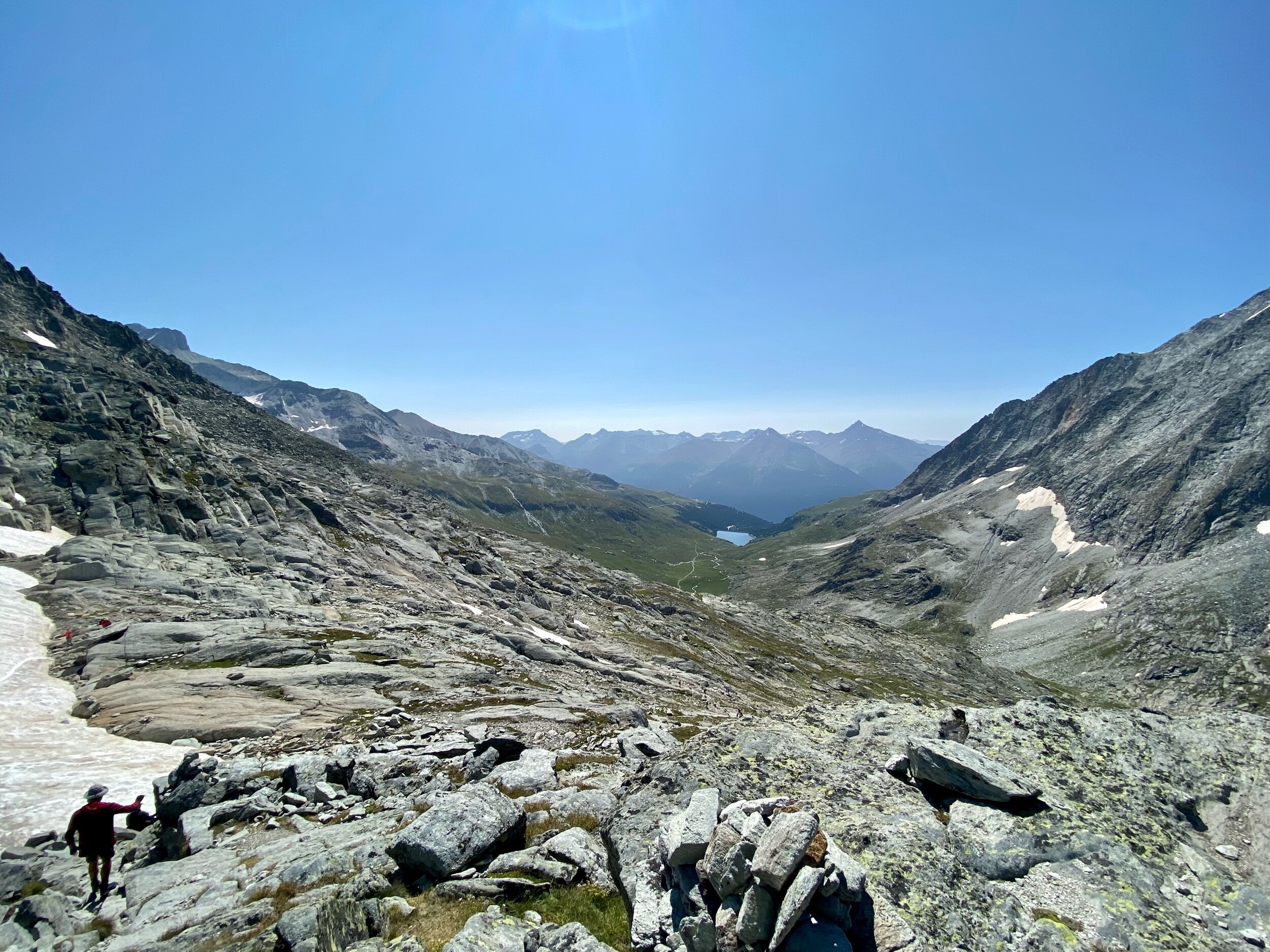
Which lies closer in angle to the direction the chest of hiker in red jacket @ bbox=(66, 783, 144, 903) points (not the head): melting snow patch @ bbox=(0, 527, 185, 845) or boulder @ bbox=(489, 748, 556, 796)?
the melting snow patch

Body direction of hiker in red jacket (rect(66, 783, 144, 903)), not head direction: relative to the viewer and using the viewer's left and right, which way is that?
facing away from the viewer

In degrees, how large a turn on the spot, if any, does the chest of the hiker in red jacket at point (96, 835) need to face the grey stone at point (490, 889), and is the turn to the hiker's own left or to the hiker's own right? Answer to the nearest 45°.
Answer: approximately 135° to the hiker's own right

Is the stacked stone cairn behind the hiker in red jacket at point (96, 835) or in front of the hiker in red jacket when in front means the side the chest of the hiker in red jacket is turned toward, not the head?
behind

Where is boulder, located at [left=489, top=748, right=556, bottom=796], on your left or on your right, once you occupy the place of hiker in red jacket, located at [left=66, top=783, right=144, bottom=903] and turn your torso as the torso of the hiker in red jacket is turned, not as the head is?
on your right

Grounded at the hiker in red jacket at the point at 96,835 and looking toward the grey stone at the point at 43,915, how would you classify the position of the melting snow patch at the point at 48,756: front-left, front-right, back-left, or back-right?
back-right

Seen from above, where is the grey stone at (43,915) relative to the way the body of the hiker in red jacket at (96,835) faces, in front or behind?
behind

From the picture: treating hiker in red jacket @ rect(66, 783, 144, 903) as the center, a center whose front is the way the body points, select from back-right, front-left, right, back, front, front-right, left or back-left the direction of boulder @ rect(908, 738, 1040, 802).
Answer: back-right

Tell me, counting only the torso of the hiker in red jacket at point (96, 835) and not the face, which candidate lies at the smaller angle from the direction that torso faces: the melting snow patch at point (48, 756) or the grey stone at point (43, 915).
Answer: the melting snow patch

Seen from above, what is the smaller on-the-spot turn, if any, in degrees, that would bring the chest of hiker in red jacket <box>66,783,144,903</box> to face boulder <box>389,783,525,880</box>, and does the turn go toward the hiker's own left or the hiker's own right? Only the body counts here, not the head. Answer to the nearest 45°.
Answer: approximately 135° to the hiker's own right

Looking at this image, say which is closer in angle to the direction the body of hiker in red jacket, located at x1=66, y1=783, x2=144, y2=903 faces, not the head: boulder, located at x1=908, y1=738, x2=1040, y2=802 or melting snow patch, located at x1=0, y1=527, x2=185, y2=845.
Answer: the melting snow patch
